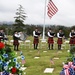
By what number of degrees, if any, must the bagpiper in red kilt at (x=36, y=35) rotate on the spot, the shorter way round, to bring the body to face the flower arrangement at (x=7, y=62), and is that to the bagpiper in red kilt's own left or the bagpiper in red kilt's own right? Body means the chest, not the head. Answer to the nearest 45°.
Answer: approximately 45° to the bagpiper in red kilt's own right

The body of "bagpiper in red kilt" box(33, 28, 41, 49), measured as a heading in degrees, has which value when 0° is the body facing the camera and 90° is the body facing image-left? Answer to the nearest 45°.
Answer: approximately 315°
